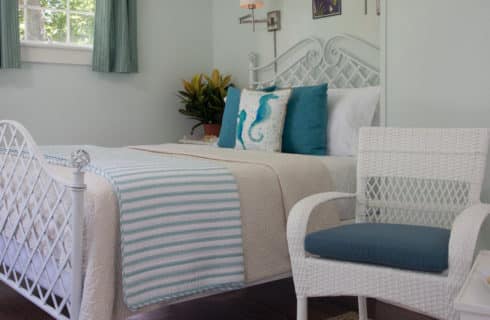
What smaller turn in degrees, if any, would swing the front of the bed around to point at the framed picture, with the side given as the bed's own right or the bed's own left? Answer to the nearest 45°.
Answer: approximately 180°

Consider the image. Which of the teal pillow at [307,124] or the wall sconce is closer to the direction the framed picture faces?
the teal pillow

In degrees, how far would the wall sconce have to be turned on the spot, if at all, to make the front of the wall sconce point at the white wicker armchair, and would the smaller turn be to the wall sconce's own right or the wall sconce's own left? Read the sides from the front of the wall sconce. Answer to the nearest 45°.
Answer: approximately 45° to the wall sconce's own left

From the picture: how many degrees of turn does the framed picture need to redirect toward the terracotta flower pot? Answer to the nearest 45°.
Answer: approximately 90° to its right

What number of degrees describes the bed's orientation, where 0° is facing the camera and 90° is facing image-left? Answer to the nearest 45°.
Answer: approximately 45°

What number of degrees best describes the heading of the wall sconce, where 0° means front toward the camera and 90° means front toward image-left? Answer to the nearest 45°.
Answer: approximately 45°

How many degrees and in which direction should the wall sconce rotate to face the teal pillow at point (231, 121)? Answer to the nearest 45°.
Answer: approximately 45° to its left

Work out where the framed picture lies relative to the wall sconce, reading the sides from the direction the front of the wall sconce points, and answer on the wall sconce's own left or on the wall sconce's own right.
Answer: on the wall sconce's own left

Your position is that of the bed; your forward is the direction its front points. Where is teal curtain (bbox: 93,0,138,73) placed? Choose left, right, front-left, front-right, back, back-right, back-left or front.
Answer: back-right

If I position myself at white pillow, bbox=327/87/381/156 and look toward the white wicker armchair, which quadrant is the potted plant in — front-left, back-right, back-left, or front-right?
back-right
